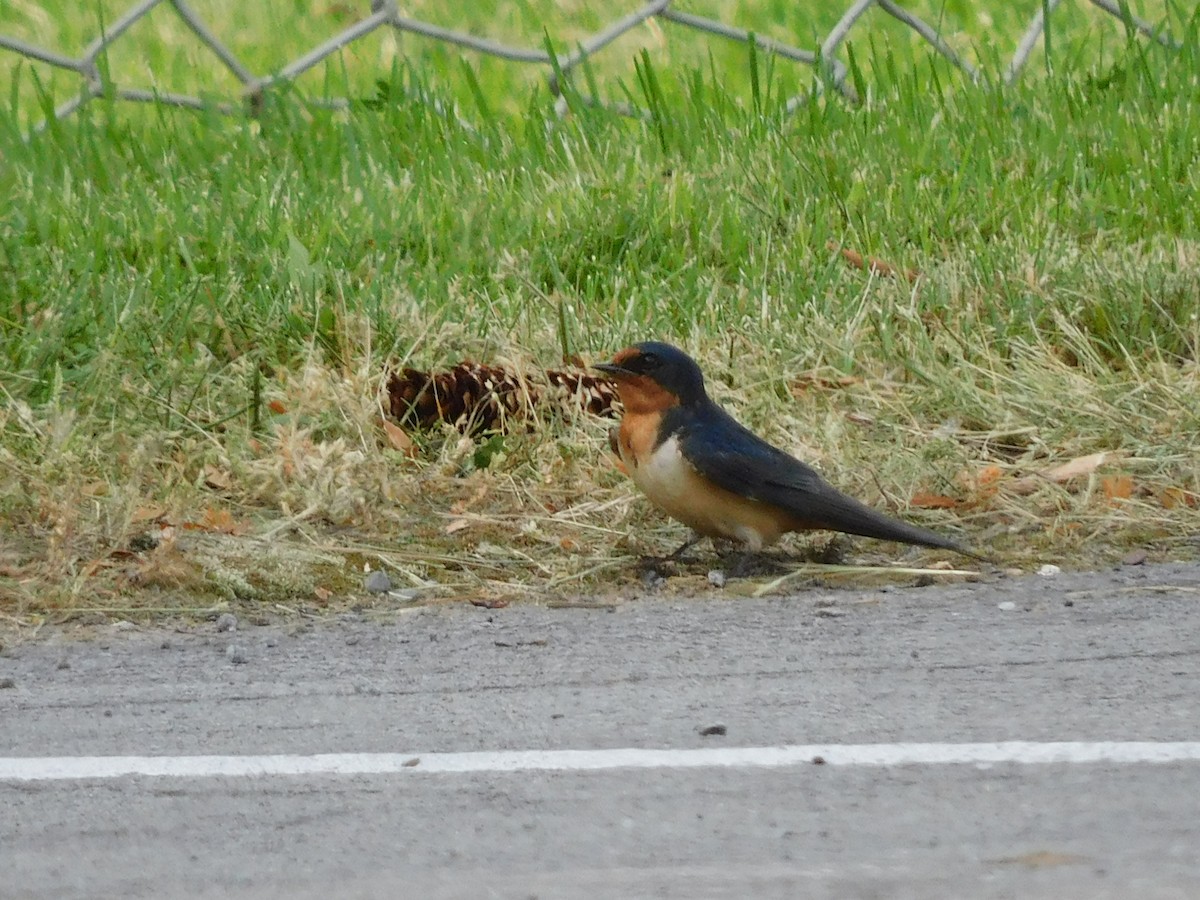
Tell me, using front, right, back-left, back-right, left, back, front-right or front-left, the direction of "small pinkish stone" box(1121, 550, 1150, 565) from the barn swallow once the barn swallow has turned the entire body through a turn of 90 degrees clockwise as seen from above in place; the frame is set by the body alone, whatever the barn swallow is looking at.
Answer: right

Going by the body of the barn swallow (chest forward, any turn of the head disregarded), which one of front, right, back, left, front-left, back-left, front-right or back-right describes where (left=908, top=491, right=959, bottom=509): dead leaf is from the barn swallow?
back-right

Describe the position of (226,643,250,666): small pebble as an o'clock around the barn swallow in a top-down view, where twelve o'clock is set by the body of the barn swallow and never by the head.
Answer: The small pebble is roughly at 11 o'clock from the barn swallow.

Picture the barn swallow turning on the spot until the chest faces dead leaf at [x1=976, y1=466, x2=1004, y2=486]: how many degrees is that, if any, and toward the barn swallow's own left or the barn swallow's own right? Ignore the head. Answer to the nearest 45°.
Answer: approximately 135° to the barn swallow's own right

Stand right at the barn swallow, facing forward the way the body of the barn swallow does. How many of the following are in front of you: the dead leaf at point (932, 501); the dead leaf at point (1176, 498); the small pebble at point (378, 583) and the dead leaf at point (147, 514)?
2

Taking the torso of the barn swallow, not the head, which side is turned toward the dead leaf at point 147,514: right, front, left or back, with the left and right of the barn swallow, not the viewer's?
front

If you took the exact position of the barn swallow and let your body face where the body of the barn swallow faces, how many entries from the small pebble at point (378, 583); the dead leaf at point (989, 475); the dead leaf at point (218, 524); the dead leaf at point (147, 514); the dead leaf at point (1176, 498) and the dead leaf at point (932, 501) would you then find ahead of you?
3

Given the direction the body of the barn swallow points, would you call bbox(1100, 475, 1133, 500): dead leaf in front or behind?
behind

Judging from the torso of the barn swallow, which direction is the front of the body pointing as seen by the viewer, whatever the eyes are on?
to the viewer's left

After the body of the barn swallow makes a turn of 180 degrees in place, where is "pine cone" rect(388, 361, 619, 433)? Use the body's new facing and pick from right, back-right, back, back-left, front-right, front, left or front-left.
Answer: back-left

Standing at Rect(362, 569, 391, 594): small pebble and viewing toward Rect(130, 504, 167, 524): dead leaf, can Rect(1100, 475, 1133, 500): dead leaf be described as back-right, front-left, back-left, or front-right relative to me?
back-right

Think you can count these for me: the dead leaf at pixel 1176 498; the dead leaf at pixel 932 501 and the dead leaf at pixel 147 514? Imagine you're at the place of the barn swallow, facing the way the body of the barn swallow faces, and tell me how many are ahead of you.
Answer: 1

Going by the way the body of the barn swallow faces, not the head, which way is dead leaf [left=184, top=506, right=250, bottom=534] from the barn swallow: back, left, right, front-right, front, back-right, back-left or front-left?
front

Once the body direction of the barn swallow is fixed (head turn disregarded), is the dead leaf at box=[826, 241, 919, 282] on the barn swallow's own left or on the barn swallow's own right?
on the barn swallow's own right

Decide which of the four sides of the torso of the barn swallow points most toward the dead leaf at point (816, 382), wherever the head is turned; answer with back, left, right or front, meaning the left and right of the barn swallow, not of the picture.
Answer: right
